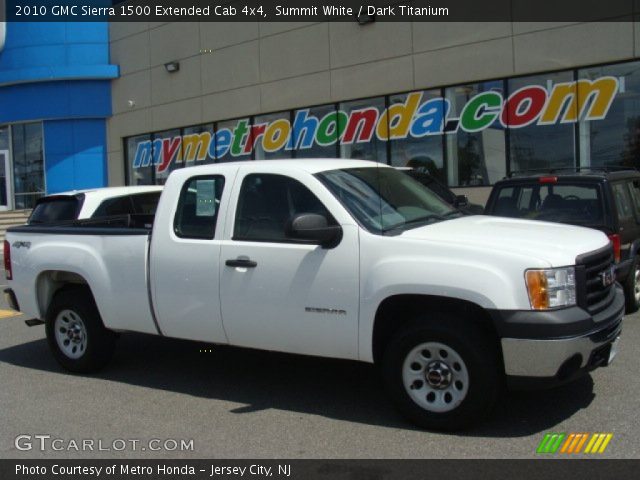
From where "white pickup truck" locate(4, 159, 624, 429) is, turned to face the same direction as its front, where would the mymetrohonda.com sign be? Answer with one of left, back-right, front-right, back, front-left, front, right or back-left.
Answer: back-left

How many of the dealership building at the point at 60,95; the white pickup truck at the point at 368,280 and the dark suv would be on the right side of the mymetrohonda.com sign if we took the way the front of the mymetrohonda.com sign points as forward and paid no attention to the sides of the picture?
1

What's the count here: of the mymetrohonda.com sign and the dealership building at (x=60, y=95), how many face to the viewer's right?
0

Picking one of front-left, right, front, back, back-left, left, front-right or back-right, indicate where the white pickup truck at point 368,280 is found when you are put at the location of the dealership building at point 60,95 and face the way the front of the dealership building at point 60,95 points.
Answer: front-left

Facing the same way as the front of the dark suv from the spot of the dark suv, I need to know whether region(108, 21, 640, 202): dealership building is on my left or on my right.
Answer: on my left

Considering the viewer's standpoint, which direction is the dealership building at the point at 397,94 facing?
facing the viewer and to the left of the viewer

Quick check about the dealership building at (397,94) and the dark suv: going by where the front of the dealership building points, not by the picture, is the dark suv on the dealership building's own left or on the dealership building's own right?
on the dealership building's own left

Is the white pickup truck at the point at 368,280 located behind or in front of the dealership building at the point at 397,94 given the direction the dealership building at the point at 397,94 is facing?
in front

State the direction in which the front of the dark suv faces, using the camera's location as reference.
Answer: facing away from the viewer and to the right of the viewer

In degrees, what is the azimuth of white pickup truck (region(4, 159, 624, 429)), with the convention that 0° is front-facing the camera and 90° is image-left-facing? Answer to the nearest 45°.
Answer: approximately 315°

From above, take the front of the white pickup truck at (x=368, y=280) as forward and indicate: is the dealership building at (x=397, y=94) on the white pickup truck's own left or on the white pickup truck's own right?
on the white pickup truck's own left

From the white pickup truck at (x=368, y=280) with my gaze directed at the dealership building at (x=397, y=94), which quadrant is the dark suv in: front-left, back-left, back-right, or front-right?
front-right

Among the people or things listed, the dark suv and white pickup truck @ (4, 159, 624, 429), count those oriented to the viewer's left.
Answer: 0
